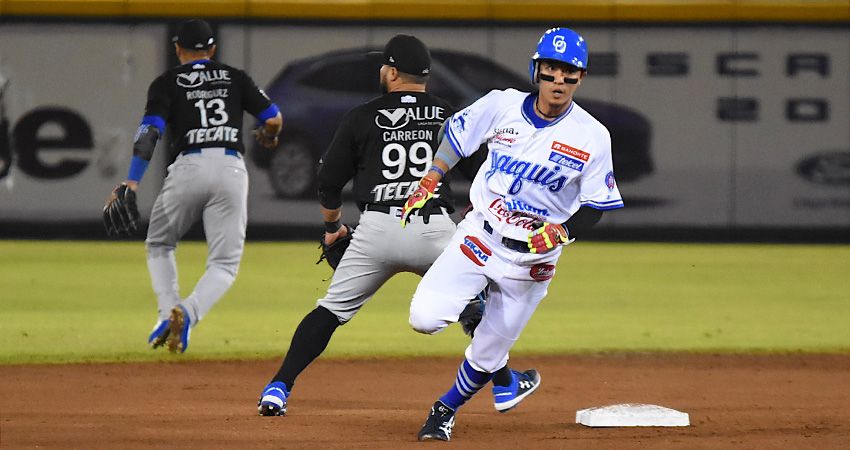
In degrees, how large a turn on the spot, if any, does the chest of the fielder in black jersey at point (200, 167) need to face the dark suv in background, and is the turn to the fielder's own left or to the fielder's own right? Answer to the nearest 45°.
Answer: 0° — they already face it

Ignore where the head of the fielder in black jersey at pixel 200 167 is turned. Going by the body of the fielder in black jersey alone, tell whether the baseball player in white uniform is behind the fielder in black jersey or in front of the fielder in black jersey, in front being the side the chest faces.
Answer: behind

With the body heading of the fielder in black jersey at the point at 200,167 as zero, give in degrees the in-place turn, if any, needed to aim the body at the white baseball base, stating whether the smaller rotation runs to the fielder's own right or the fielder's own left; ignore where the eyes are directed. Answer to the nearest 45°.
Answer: approximately 135° to the fielder's own right

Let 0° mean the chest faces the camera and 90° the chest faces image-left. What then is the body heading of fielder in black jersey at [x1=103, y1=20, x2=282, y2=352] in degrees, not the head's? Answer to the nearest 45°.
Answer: approximately 180°

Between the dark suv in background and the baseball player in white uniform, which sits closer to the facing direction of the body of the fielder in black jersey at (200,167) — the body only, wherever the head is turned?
the dark suv in background

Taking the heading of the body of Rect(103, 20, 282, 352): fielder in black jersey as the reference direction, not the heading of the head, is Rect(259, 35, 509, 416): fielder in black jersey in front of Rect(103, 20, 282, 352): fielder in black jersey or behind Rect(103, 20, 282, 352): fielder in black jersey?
behind

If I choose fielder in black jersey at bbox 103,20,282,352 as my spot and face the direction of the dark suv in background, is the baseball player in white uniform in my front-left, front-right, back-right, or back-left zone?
back-right
